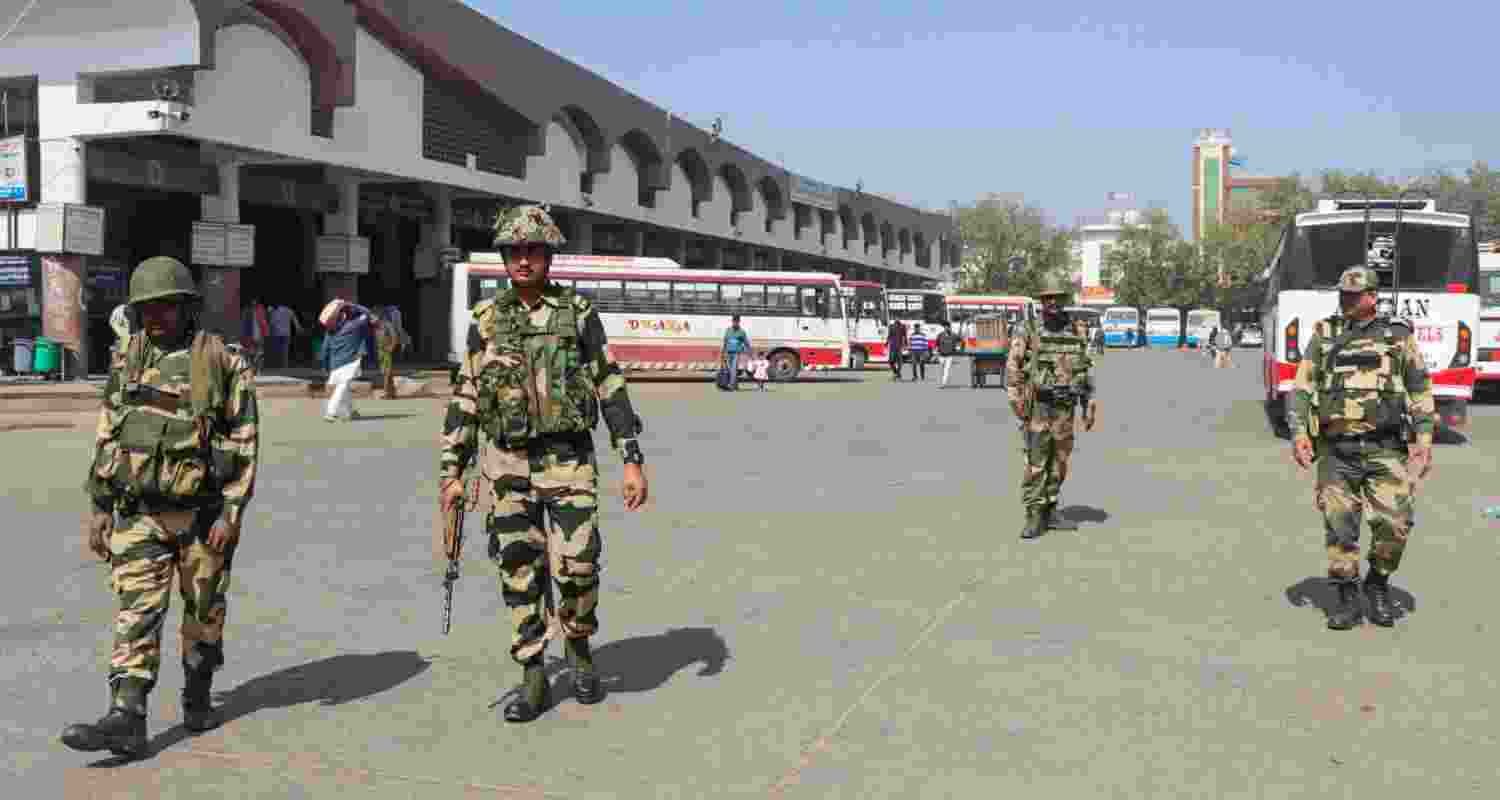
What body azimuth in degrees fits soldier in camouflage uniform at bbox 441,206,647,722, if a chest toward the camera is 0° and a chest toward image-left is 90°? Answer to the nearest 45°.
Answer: approximately 0°

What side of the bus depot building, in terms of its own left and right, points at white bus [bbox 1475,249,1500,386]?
front

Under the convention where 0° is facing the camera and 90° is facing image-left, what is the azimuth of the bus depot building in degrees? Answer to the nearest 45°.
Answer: approximately 315°

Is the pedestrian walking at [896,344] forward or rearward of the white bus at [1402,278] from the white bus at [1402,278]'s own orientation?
forward

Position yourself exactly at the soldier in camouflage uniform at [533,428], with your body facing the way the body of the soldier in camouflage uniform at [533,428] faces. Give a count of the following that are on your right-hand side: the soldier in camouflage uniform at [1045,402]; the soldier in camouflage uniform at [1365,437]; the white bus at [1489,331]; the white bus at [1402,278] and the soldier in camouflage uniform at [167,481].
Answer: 1

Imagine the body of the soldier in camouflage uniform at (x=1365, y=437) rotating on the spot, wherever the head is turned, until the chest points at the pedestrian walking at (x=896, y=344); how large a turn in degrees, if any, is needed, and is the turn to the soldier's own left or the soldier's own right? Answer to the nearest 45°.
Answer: approximately 180°

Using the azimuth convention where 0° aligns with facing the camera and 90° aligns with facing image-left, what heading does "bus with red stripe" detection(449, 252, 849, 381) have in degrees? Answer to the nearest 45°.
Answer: approximately 270°

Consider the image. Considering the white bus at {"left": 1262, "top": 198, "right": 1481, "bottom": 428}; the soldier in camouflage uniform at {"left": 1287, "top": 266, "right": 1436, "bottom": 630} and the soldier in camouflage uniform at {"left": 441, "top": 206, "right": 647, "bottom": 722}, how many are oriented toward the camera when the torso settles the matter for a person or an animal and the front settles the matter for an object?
2

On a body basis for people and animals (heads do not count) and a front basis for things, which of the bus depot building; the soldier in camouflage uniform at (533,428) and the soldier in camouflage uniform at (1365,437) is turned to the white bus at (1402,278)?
the bus depot building

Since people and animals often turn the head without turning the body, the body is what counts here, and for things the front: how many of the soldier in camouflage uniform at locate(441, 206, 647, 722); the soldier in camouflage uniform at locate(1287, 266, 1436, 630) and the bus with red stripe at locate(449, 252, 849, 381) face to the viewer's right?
1

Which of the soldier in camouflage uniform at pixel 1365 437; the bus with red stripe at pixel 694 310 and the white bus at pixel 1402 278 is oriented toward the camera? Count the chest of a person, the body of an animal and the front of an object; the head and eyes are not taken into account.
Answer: the soldier in camouflage uniform

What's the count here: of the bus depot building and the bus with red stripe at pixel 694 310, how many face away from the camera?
0

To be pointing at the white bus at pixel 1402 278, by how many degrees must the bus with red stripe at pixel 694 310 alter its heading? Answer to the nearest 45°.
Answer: approximately 90° to its right
